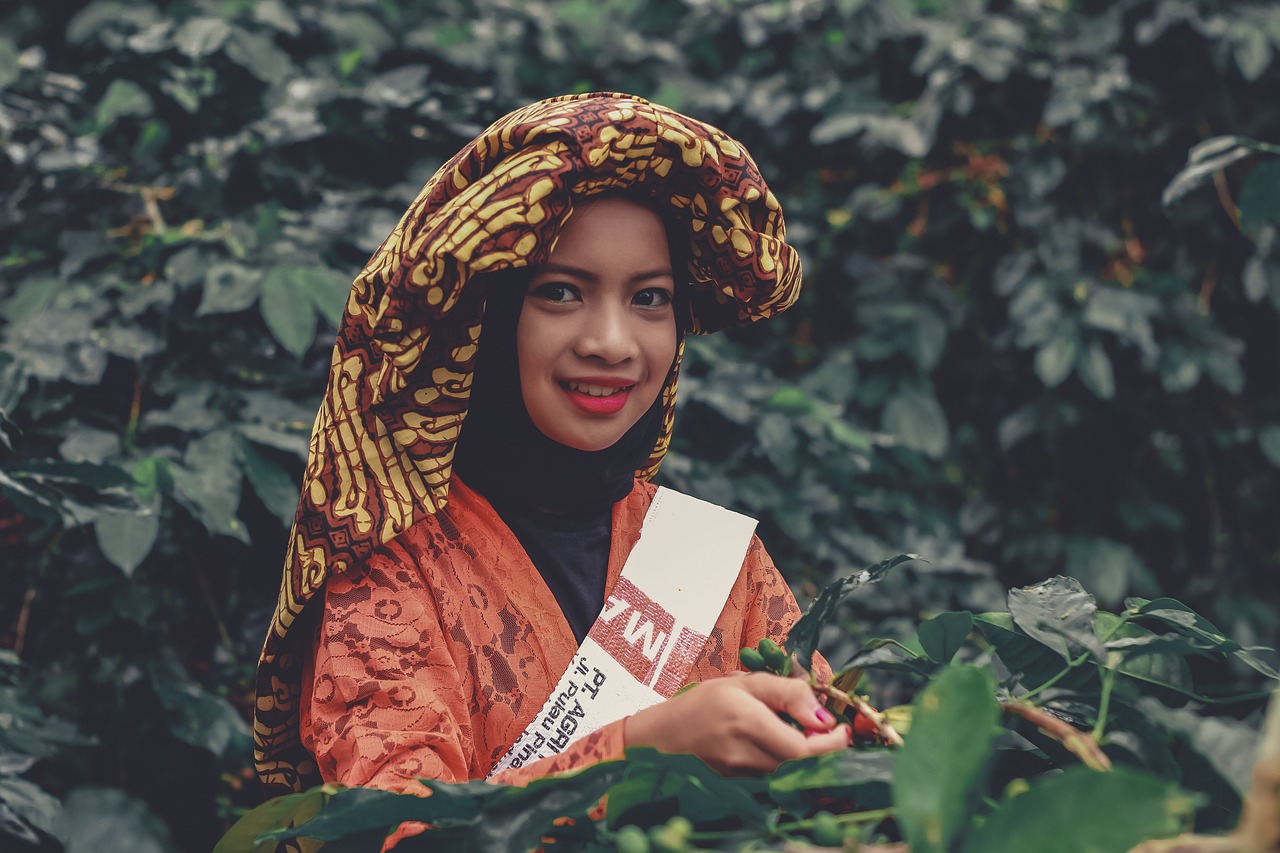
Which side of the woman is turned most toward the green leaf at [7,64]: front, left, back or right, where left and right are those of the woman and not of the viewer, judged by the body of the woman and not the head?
back

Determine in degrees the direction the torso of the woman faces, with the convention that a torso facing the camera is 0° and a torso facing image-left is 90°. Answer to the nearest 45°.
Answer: approximately 315°

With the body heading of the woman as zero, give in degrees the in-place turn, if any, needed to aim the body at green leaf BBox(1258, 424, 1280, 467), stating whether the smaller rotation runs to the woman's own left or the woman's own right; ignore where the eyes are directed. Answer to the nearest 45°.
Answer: approximately 90° to the woman's own left
